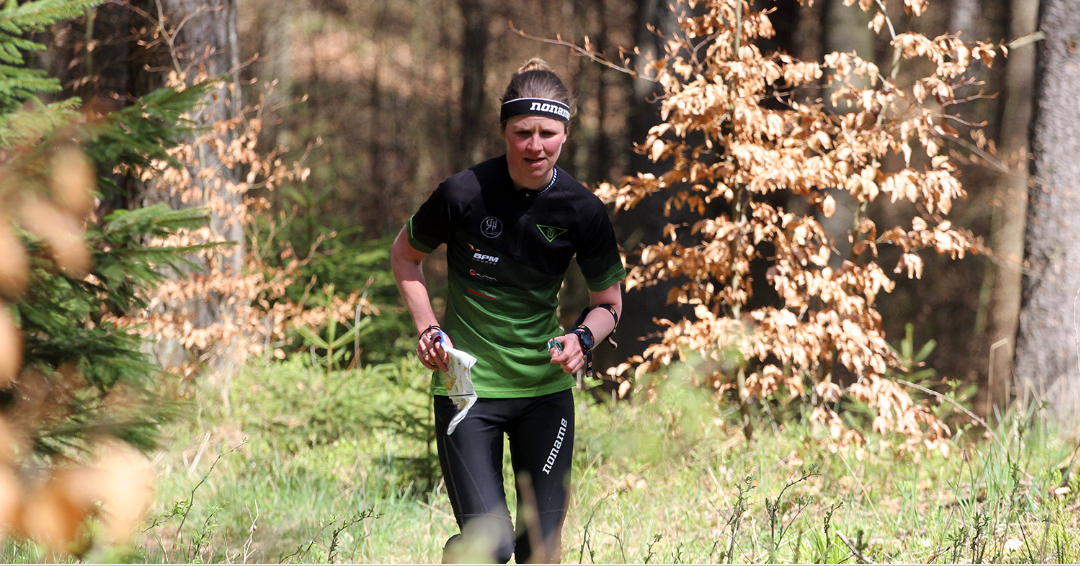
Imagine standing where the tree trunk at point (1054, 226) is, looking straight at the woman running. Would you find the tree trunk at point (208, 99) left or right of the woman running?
right

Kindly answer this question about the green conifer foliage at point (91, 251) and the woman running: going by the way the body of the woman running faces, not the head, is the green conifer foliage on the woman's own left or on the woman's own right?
on the woman's own right

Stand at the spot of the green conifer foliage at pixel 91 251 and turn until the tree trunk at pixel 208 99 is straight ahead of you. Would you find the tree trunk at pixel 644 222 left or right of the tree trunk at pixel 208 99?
right

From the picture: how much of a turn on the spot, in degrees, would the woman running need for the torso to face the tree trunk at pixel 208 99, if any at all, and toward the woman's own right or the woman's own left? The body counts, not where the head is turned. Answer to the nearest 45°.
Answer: approximately 135° to the woman's own right

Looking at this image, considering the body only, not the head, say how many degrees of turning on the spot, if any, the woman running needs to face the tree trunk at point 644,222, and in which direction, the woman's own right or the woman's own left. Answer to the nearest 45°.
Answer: approximately 180°

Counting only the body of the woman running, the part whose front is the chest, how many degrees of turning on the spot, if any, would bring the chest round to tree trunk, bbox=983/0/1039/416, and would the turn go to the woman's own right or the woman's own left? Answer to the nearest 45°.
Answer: approximately 135° to the woman's own left

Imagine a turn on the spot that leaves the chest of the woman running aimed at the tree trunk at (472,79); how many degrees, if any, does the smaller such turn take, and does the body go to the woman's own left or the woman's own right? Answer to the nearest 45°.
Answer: approximately 180°

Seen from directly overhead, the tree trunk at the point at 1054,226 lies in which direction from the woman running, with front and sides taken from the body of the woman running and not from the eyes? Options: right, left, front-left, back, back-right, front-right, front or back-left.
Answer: back-left

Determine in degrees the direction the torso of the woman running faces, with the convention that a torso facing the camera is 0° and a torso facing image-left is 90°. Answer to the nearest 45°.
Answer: approximately 0°
